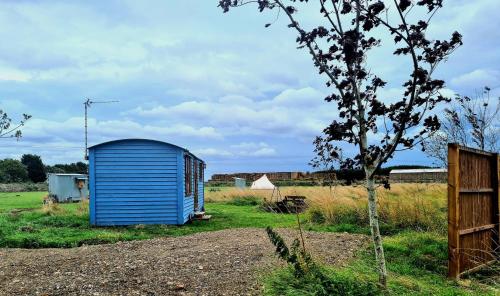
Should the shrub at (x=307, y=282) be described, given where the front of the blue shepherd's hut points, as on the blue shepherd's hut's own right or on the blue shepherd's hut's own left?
on the blue shepherd's hut's own right

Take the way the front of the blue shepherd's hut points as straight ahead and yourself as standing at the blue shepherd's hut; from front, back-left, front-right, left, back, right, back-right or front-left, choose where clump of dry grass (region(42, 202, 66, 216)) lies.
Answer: back-left

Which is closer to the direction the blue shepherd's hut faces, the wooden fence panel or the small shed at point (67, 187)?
the wooden fence panel

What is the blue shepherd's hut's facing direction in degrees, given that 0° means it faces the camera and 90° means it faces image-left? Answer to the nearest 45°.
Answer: approximately 270°

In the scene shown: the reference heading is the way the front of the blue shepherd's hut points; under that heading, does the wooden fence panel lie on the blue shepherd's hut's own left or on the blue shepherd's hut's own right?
on the blue shepherd's hut's own right
